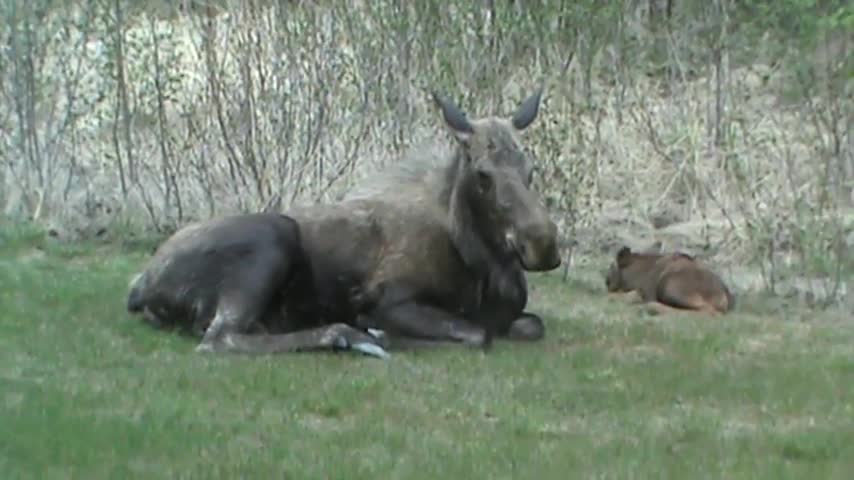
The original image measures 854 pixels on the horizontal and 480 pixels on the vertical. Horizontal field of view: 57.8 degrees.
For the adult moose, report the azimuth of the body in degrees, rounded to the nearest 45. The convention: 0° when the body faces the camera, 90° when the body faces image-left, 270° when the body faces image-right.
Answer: approximately 315°
